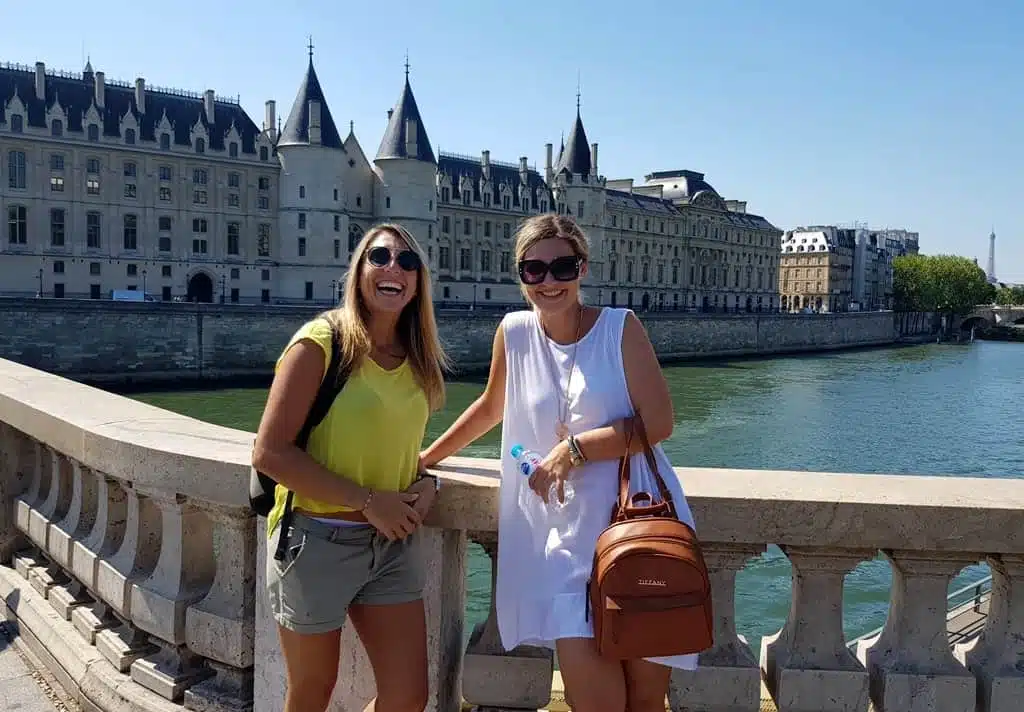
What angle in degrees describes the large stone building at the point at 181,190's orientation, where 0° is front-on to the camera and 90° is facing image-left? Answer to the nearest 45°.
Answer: approximately 315°

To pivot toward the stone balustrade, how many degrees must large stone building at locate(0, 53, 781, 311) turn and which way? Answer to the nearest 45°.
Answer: approximately 45° to its right

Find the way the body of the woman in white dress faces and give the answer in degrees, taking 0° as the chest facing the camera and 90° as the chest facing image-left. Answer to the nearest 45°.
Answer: approximately 0°

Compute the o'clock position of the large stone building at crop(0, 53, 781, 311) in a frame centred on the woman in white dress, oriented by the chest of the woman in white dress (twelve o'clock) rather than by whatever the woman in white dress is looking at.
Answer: The large stone building is roughly at 5 o'clock from the woman in white dress.

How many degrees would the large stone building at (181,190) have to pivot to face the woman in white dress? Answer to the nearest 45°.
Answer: approximately 45° to its right
